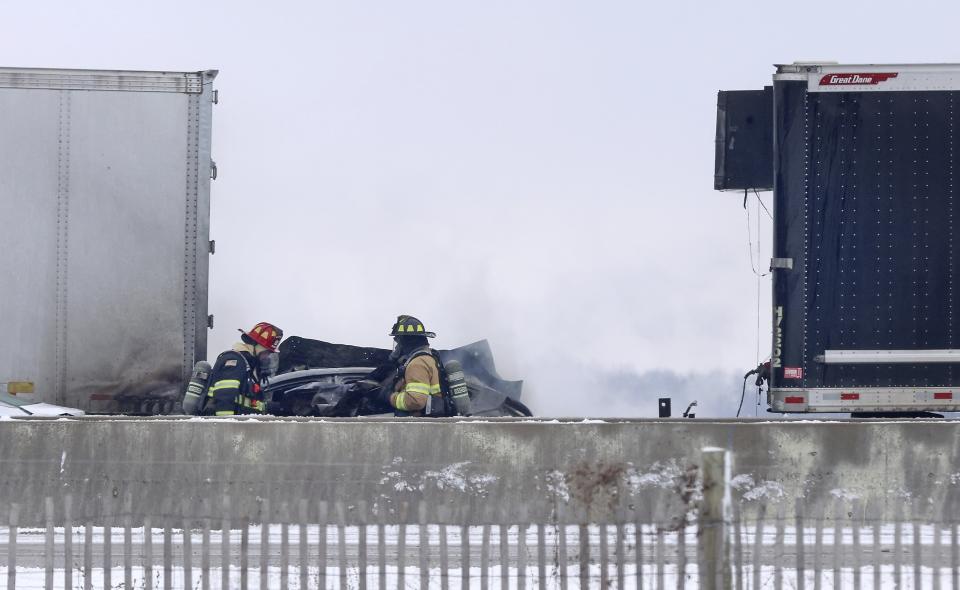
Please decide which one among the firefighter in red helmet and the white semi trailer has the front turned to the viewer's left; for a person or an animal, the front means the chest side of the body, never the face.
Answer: the white semi trailer

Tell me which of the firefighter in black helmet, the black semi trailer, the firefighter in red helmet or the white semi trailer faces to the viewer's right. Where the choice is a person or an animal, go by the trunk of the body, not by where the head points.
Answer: the firefighter in red helmet

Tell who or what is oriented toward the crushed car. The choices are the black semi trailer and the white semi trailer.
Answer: the black semi trailer

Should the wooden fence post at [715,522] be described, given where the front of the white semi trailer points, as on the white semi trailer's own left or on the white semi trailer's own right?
on the white semi trailer's own left

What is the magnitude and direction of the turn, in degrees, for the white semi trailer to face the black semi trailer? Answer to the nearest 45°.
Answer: approximately 135° to its left

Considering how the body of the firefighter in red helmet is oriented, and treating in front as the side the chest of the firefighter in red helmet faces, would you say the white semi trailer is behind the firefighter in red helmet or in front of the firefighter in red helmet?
behind

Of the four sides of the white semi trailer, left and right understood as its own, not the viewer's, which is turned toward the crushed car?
back

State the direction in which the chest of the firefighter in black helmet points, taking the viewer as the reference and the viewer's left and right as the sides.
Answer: facing to the left of the viewer

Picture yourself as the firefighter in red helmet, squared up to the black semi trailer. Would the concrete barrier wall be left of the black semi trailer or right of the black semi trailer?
right

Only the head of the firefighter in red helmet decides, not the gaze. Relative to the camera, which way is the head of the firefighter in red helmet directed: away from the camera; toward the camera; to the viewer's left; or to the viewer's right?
to the viewer's right
